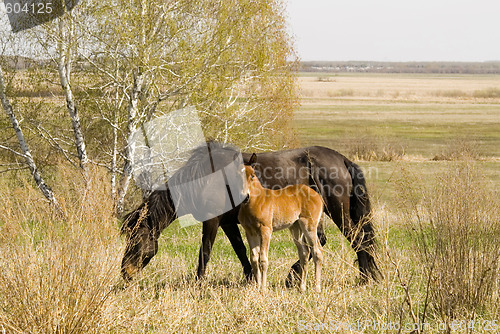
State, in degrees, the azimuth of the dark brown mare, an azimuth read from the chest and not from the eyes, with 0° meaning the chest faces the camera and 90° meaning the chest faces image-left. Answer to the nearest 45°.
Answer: approximately 90°

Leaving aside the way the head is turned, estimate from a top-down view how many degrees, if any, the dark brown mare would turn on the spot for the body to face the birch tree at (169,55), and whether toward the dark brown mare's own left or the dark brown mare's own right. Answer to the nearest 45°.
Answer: approximately 90° to the dark brown mare's own right
